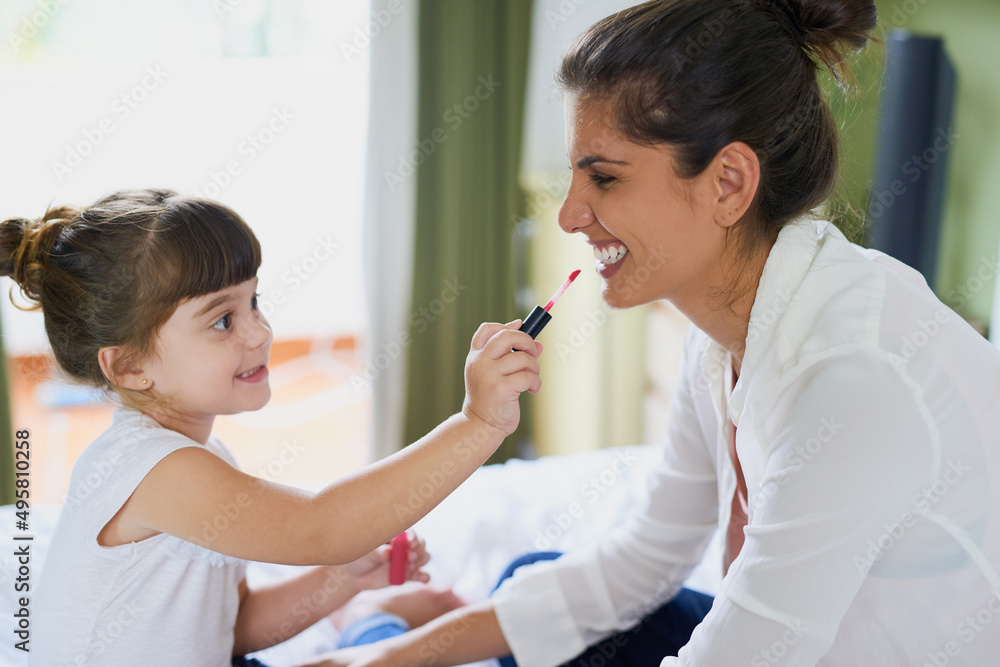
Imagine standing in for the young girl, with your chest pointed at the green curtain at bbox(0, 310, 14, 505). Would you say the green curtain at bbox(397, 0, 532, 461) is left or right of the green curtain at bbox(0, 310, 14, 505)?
right

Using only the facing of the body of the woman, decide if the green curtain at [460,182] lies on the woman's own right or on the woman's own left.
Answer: on the woman's own right

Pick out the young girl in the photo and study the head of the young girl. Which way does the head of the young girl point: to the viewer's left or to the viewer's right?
to the viewer's right

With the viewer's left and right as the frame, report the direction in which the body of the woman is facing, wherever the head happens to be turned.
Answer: facing to the left of the viewer

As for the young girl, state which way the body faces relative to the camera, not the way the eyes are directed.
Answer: to the viewer's right

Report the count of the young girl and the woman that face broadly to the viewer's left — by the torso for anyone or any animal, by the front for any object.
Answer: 1
